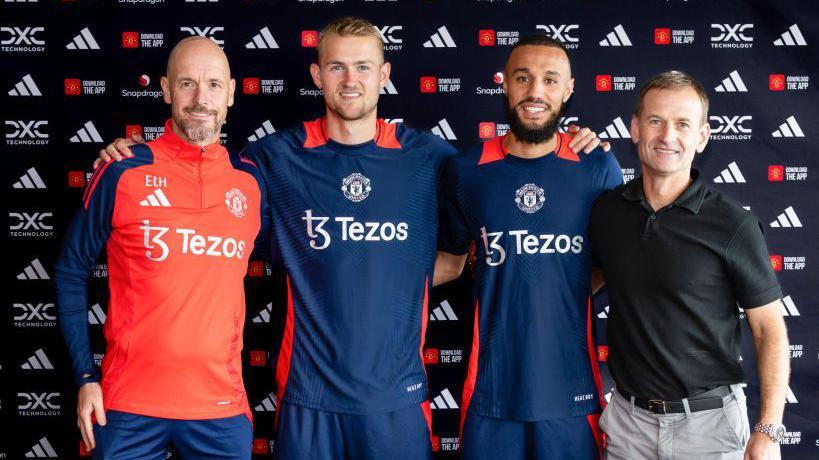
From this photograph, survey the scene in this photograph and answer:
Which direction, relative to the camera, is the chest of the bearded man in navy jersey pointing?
toward the camera

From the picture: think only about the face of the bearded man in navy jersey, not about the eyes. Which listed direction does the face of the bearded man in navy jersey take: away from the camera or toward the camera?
toward the camera
